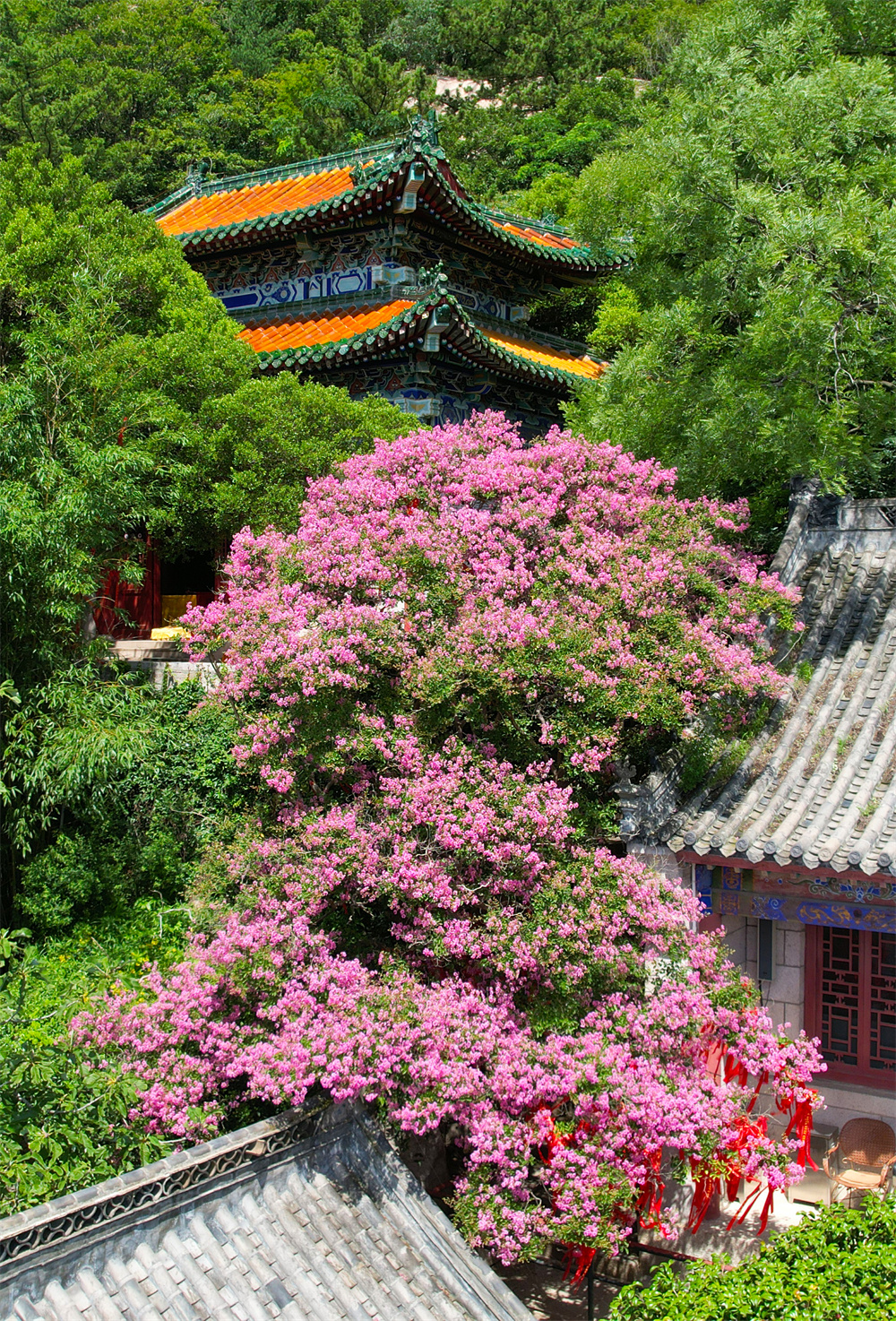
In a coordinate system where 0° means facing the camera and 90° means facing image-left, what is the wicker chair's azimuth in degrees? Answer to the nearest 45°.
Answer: approximately 45°

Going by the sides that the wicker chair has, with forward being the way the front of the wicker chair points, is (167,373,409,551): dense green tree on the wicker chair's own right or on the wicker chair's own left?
on the wicker chair's own right

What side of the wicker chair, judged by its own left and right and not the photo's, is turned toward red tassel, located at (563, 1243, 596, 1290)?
front

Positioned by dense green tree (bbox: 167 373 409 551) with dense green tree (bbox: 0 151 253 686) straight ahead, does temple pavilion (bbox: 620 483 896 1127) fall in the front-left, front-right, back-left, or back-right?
back-left

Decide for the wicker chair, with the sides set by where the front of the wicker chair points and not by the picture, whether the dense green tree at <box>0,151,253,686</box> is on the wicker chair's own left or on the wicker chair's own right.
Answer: on the wicker chair's own right

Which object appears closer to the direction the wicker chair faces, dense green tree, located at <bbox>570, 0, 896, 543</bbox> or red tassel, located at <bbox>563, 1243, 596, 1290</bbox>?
the red tassel

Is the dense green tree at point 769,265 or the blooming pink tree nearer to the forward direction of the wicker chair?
the blooming pink tree

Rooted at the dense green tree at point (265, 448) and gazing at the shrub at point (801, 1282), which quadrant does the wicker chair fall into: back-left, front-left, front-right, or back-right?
front-left

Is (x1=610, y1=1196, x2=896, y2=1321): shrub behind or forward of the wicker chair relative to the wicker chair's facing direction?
forward

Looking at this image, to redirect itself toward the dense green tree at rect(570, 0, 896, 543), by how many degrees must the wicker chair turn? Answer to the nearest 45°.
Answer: approximately 135° to its right
